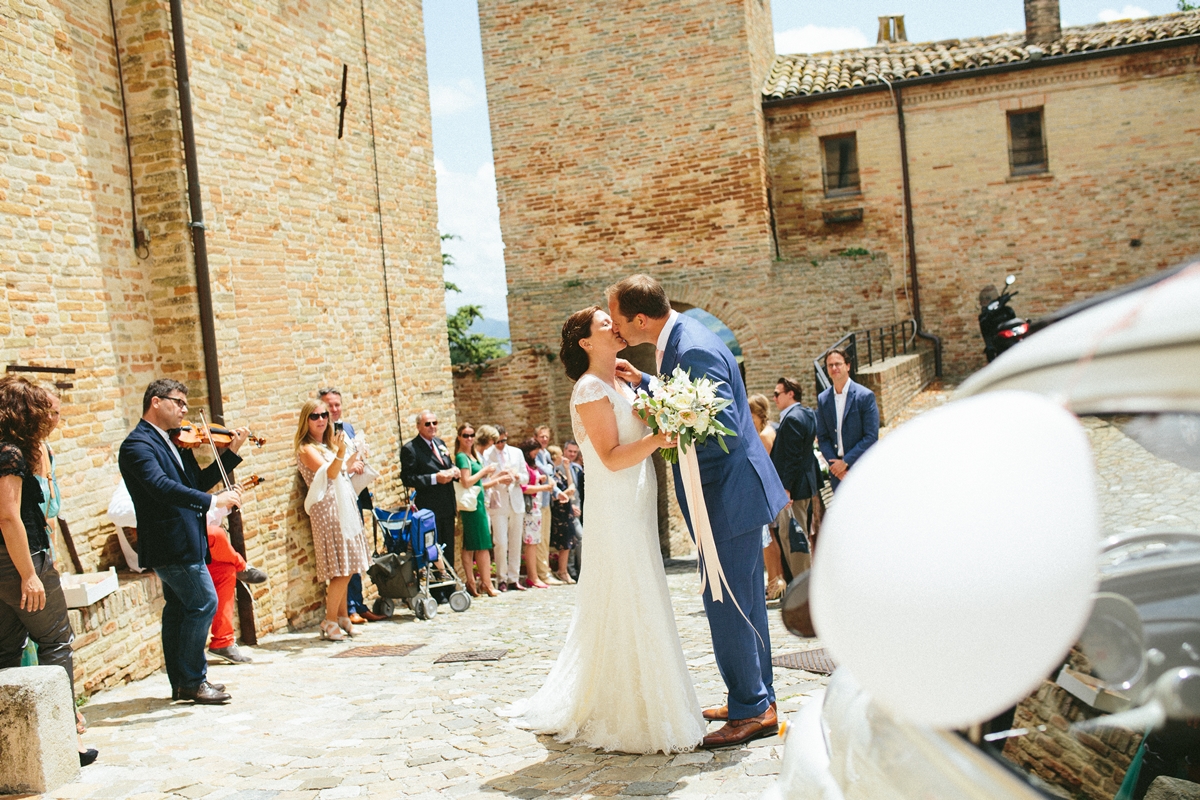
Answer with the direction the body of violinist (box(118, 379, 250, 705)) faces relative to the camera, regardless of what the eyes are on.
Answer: to the viewer's right

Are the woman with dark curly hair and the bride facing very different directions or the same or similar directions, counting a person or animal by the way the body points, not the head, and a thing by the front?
same or similar directions

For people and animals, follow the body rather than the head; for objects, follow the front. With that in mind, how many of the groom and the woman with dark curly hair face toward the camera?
0

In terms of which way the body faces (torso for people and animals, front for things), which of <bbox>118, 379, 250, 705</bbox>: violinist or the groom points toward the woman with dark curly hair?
the groom

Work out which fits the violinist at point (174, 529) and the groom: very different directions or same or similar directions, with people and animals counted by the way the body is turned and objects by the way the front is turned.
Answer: very different directions

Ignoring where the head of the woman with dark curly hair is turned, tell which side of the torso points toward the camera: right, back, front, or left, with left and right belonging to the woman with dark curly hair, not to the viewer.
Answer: right

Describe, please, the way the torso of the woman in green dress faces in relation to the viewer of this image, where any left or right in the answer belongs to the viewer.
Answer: facing the viewer and to the right of the viewer

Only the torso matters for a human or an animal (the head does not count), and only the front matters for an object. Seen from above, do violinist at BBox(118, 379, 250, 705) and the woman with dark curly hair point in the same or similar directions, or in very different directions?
same or similar directions

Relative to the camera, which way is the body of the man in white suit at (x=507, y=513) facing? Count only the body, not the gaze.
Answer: toward the camera

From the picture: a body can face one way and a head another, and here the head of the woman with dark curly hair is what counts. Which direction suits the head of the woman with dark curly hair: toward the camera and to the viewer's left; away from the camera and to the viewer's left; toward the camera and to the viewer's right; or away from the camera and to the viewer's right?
away from the camera and to the viewer's right

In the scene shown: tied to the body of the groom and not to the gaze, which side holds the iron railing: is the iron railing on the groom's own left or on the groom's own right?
on the groom's own right

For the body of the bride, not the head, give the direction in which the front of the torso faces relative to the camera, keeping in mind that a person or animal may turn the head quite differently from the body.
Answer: to the viewer's right

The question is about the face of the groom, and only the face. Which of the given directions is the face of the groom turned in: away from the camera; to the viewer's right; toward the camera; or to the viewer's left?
to the viewer's left

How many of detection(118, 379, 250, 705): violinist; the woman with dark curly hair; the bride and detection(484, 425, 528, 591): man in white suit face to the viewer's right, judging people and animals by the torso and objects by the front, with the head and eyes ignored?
3

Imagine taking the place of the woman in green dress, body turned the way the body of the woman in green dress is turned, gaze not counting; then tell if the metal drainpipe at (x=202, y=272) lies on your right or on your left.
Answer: on your right

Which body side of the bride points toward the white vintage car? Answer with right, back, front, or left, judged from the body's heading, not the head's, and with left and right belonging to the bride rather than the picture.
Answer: right

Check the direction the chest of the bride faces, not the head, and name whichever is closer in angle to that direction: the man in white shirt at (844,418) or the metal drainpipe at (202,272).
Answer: the man in white shirt

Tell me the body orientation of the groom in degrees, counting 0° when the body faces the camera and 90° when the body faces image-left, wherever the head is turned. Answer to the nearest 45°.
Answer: approximately 90°
